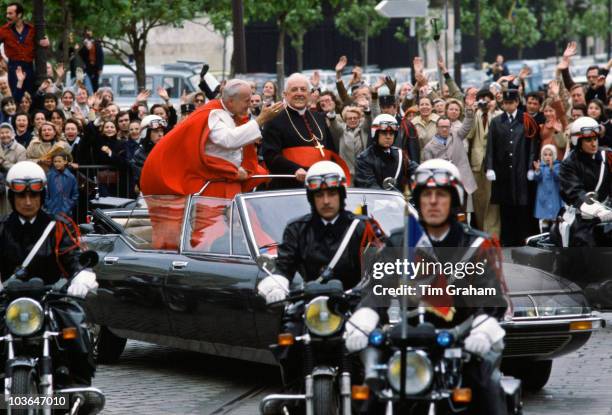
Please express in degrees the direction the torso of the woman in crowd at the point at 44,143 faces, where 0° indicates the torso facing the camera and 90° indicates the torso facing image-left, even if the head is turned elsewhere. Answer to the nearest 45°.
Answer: approximately 0°

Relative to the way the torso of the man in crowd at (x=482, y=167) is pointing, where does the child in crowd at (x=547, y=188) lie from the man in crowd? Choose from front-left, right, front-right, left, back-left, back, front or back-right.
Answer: front-left

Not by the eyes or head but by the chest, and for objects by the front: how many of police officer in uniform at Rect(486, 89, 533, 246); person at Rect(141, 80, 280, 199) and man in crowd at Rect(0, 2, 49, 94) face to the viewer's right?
1

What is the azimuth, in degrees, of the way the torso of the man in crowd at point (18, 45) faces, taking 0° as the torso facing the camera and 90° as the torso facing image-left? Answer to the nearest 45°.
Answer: approximately 0°

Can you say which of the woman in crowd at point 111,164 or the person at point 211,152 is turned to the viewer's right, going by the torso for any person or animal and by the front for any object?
the person
